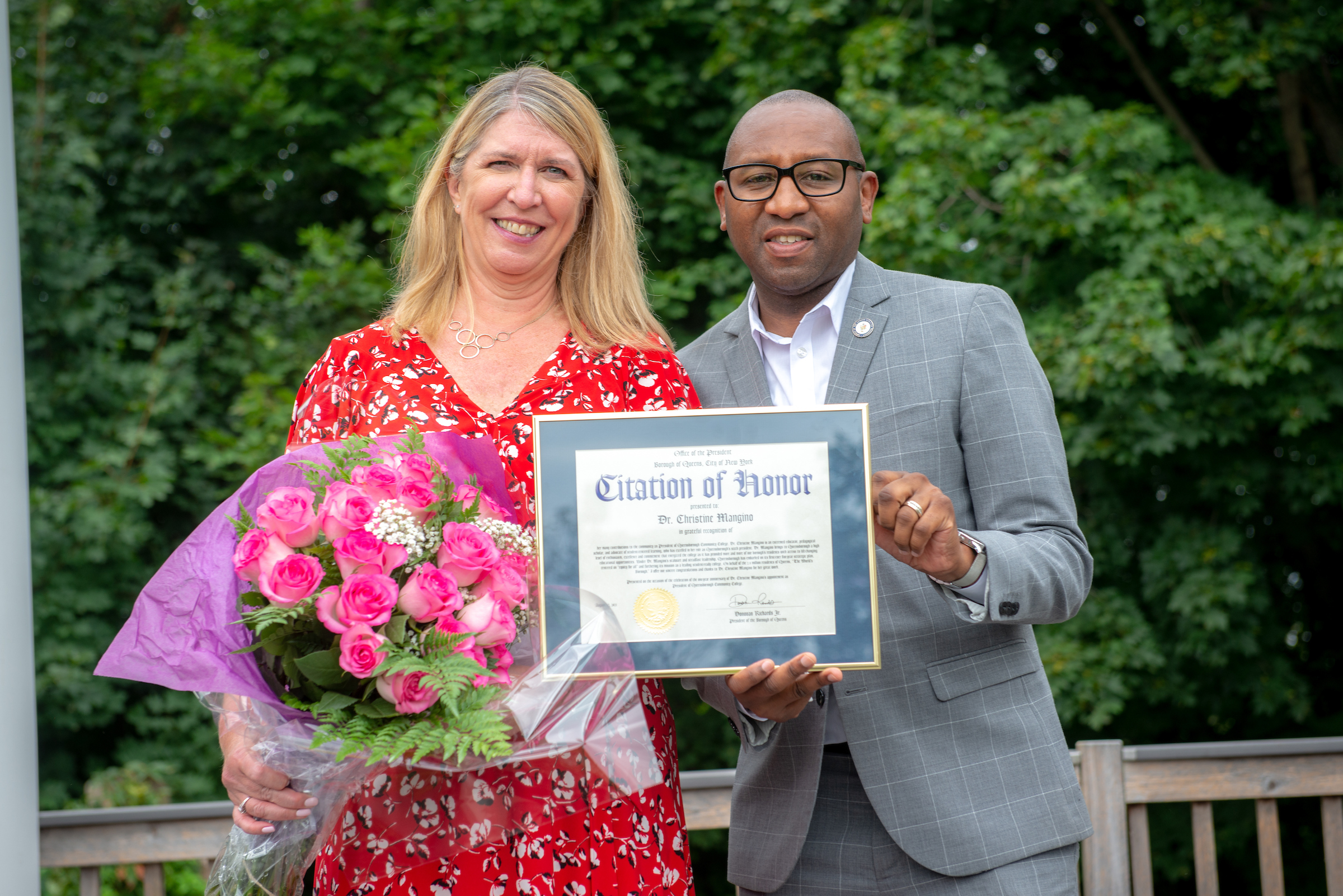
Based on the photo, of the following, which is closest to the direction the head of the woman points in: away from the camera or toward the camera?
toward the camera

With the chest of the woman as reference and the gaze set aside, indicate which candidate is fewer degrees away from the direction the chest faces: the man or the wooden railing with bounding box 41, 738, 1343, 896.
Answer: the man

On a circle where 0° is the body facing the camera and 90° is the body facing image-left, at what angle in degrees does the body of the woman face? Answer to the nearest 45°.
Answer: approximately 0°

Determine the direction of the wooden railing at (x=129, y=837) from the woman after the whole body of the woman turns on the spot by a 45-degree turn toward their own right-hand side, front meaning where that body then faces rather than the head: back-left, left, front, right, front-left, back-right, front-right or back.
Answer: right

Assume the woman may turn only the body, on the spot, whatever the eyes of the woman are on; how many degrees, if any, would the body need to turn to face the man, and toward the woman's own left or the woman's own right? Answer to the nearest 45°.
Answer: approximately 90° to the woman's own left

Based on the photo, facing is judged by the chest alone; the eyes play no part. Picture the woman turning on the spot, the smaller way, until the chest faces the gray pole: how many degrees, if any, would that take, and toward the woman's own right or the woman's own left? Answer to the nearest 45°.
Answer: approximately 135° to the woman's own right

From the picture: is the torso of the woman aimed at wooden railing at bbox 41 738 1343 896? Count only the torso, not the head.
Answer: no
